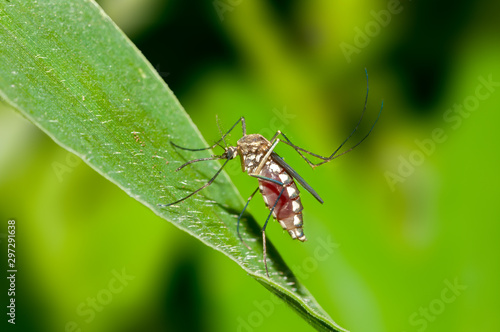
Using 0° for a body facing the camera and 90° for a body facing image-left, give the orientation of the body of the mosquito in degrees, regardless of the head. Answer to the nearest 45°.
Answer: approximately 90°
